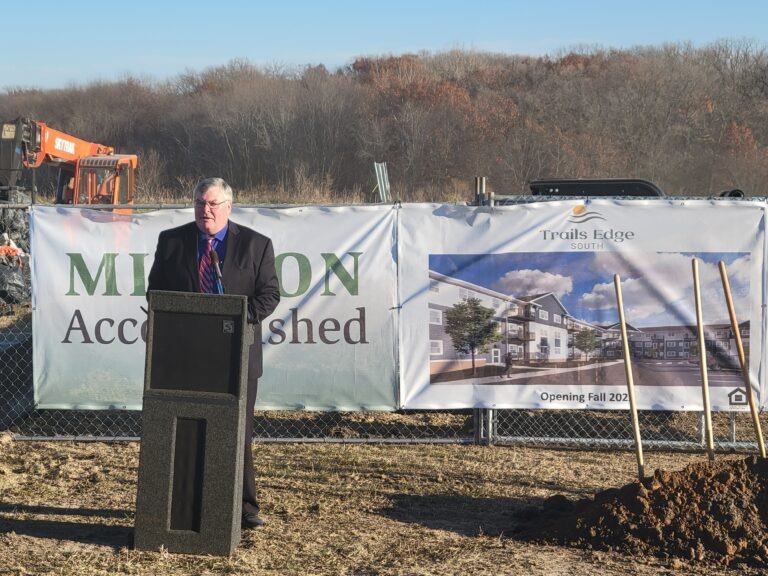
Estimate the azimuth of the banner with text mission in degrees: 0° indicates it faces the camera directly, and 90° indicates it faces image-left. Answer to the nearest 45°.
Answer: approximately 0°

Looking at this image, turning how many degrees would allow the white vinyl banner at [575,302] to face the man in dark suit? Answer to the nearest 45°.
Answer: approximately 45° to its right

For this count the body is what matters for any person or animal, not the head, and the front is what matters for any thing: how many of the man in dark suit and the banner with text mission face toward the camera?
2

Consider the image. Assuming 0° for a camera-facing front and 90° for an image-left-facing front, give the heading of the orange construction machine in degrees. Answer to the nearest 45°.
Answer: approximately 45°

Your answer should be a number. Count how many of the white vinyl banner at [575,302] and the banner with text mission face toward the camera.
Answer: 2

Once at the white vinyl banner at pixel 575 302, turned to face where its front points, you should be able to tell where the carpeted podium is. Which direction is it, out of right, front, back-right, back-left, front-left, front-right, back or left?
front-right
